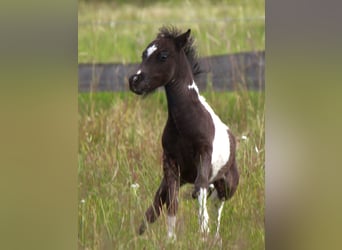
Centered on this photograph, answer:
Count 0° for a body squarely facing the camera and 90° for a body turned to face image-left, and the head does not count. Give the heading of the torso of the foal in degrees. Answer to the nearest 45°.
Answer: approximately 45°
